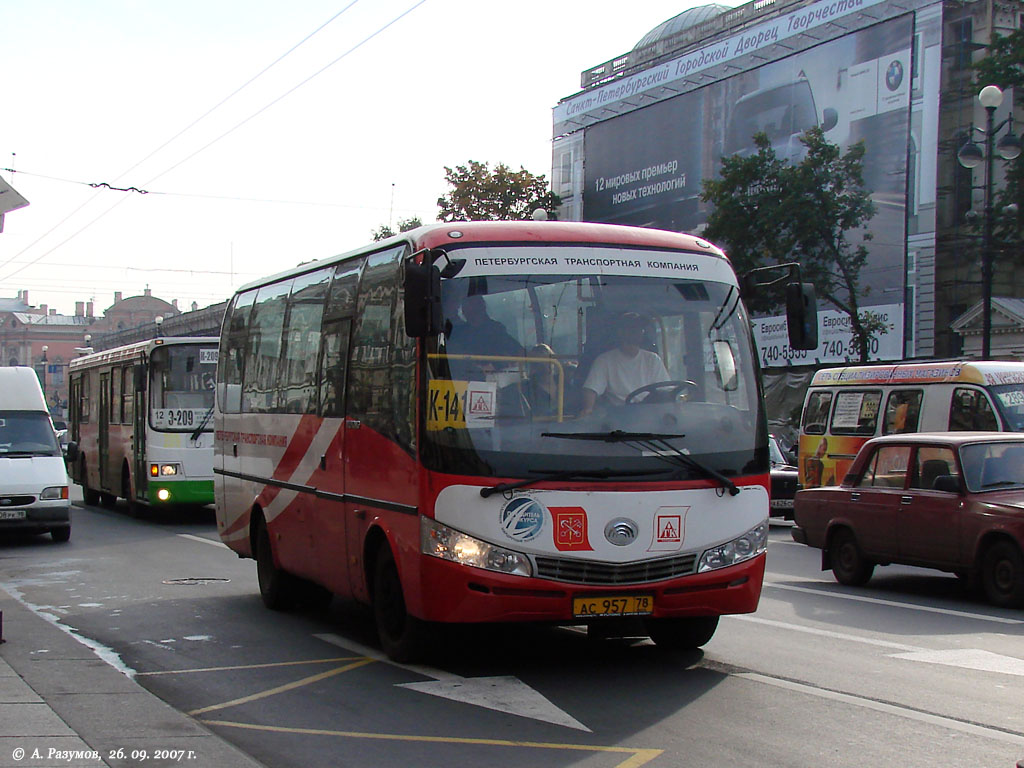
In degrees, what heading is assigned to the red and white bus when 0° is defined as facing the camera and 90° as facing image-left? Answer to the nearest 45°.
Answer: approximately 315°

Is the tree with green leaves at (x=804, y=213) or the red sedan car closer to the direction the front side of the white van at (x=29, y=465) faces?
the red sedan car

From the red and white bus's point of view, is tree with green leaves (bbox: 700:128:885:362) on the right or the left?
on its left

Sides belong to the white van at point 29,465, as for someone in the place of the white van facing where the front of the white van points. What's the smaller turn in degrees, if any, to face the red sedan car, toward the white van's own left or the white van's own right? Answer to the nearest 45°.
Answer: approximately 45° to the white van's own left

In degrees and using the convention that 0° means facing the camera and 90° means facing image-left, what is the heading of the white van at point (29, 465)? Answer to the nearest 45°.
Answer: approximately 0°

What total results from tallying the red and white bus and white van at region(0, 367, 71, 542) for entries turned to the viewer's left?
0

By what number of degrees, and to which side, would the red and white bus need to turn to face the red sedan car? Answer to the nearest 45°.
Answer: approximately 90° to its left

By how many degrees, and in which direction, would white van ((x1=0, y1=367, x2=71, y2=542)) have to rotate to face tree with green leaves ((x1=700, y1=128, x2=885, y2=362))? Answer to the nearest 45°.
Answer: approximately 135° to its left

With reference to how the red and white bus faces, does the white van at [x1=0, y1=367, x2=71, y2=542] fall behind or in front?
behind
